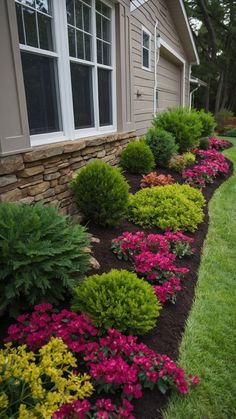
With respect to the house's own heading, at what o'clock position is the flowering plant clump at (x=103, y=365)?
The flowering plant clump is roughly at 1 o'clock from the house.

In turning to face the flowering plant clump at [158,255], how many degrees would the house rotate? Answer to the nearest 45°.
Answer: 0° — it already faces it

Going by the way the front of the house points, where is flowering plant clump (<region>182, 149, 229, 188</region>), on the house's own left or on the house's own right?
on the house's own left

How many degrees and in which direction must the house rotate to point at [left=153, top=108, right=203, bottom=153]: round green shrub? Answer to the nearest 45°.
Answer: approximately 90° to its left

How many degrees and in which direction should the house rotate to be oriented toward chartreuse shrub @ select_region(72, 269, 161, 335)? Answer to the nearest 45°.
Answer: approximately 45° to its right

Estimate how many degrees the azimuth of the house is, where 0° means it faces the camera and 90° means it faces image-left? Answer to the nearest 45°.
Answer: approximately 315°
